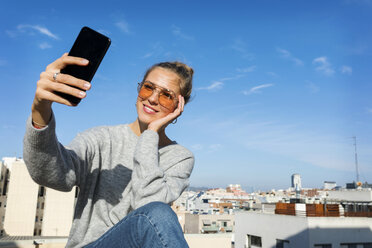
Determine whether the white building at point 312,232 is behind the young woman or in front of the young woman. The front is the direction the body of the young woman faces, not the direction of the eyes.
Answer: behind

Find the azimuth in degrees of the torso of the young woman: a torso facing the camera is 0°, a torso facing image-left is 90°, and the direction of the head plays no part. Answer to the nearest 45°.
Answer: approximately 0°
